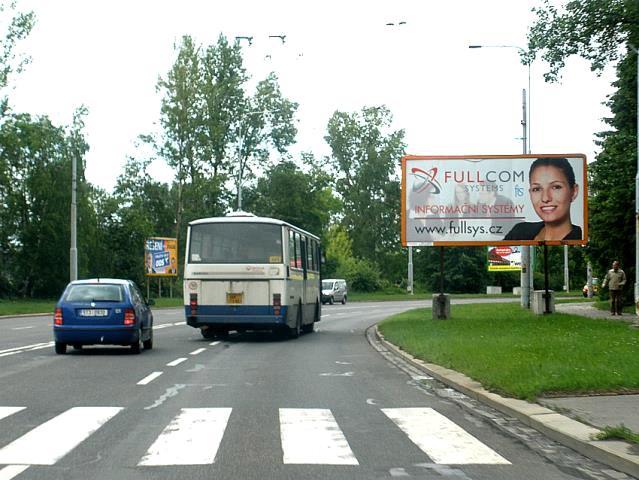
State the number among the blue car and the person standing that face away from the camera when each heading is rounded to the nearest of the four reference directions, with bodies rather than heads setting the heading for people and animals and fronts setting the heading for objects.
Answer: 1

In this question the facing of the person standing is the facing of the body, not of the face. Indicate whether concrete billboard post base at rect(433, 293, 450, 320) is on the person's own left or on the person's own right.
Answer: on the person's own right

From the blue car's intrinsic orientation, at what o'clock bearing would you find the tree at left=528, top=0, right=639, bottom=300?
The tree is roughly at 2 o'clock from the blue car.

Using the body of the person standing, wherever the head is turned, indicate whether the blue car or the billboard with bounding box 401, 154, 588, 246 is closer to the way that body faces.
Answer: the blue car

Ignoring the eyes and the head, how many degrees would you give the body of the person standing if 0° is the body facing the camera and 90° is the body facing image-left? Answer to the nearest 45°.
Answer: approximately 0°

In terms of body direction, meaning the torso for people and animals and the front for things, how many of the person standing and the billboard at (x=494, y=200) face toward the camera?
2

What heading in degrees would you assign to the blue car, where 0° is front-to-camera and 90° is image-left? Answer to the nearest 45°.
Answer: approximately 180°

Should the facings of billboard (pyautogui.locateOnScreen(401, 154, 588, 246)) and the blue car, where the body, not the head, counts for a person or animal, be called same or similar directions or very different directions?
very different directions

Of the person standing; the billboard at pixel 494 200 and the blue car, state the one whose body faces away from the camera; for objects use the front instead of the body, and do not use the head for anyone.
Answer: the blue car

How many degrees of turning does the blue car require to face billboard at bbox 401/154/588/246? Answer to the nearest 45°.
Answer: approximately 45° to its right

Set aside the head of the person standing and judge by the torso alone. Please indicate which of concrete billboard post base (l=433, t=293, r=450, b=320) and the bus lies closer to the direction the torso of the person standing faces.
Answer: the bus
